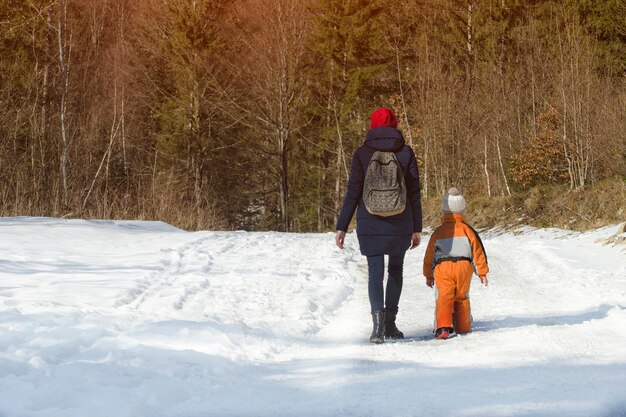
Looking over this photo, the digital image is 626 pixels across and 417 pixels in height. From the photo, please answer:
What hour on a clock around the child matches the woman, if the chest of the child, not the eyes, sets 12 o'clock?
The woman is roughly at 8 o'clock from the child.

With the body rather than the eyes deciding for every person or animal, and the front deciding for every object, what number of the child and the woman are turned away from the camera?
2

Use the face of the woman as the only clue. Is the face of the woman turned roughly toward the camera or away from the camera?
away from the camera

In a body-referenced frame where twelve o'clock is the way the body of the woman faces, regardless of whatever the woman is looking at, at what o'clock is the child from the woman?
The child is roughly at 2 o'clock from the woman.

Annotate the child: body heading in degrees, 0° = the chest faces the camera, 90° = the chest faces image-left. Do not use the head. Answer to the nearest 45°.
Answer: approximately 180°

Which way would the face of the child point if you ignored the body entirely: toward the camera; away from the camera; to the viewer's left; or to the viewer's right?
away from the camera

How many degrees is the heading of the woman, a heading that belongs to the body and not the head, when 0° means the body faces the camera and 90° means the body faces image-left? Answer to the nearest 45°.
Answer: approximately 180°
